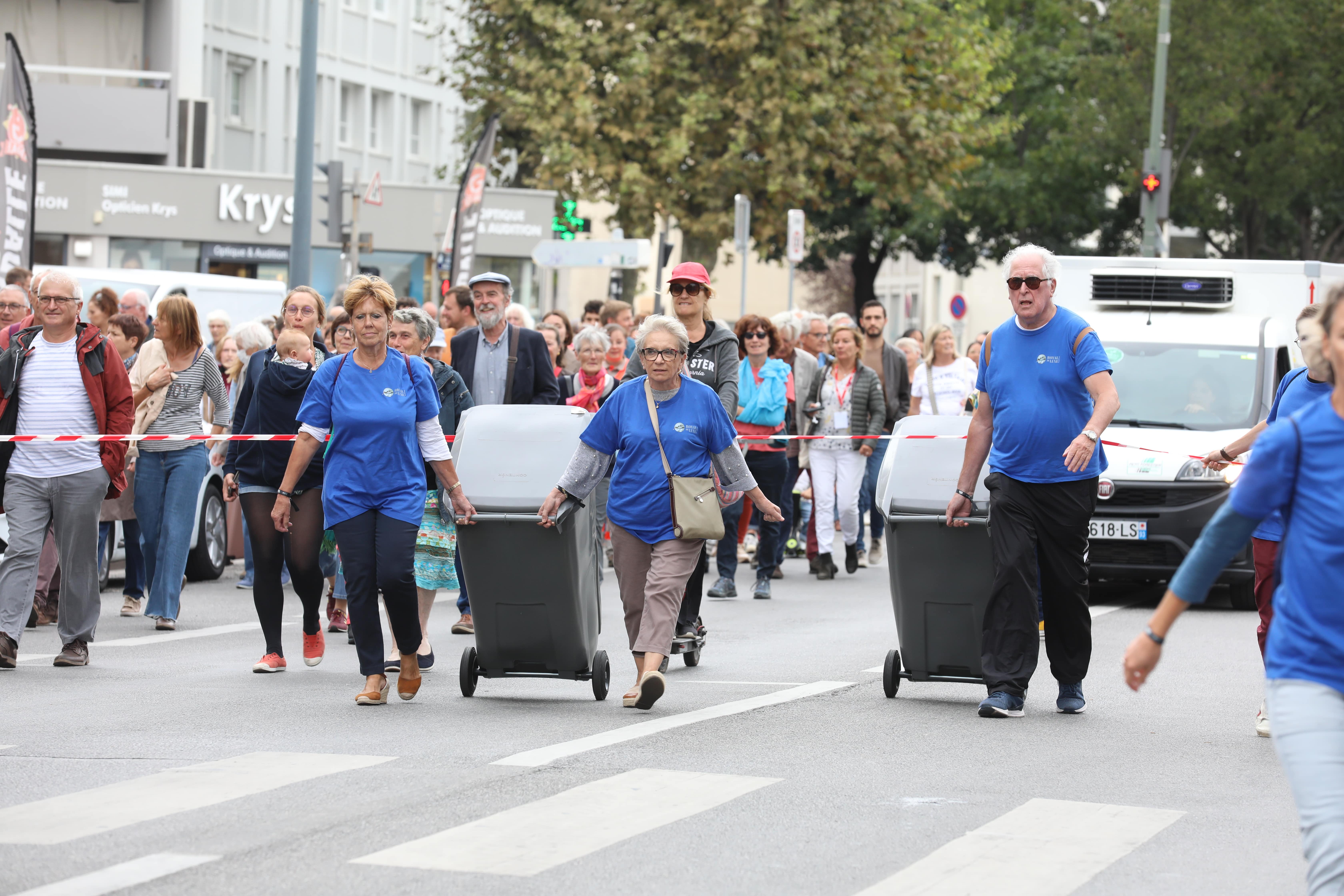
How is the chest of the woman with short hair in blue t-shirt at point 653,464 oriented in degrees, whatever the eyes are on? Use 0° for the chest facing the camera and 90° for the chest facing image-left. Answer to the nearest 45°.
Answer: approximately 0°

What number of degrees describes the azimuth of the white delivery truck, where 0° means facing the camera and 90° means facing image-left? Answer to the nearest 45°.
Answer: approximately 45°

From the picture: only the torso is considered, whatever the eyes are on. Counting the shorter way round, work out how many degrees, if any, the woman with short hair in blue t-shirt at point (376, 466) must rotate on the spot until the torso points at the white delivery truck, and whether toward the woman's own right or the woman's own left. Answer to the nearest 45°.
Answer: approximately 135° to the woman's own left

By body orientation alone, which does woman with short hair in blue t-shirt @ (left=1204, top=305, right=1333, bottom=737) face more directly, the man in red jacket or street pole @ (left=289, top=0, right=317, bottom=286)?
the man in red jacket

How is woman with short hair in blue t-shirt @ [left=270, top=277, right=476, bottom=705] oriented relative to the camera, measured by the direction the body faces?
toward the camera

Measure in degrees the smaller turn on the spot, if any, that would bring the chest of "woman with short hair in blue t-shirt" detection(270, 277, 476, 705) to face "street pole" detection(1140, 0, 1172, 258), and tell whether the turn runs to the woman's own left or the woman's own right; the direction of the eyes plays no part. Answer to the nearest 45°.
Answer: approximately 135° to the woman's own left

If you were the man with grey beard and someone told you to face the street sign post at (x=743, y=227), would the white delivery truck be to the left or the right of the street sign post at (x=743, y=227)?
right

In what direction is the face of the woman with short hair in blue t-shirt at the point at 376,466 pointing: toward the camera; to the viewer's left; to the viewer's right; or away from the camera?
toward the camera

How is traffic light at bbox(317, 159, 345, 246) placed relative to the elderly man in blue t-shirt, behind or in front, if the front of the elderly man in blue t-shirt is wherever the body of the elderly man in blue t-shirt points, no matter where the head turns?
behind

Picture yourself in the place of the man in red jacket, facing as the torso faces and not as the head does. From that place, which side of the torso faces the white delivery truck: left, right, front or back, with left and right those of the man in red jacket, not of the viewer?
left

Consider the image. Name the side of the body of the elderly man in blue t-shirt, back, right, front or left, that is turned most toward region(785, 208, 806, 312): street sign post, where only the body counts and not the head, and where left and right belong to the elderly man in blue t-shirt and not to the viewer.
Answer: back

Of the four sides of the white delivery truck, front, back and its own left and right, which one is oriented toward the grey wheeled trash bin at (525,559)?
front

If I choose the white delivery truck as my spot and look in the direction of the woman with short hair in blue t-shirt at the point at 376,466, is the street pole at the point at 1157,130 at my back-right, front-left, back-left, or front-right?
back-right

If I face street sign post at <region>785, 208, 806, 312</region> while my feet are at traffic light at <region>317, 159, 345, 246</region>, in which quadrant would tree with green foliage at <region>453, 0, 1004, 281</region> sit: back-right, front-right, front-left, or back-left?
front-left

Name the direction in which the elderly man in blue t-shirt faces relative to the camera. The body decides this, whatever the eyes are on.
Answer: toward the camera
